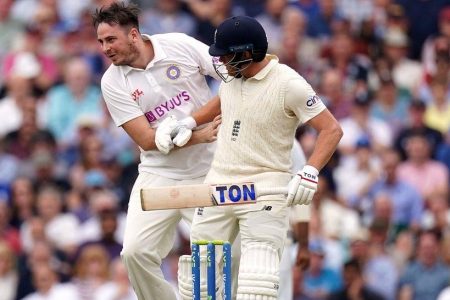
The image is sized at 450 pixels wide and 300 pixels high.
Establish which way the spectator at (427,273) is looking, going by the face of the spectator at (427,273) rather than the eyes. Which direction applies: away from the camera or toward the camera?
toward the camera

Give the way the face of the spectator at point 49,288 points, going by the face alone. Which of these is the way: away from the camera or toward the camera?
toward the camera

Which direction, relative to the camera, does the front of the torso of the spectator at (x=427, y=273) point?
toward the camera

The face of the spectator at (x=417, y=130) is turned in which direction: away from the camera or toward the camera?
toward the camera

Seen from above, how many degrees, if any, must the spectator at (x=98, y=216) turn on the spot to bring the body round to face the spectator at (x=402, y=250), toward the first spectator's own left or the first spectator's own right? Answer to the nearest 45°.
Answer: approximately 90° to the first spectator's own left

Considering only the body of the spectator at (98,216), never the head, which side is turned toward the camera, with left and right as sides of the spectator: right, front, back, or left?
front

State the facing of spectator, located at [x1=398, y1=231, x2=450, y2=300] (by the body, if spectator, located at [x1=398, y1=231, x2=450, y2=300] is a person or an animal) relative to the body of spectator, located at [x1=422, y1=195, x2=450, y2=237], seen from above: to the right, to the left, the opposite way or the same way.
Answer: the same way

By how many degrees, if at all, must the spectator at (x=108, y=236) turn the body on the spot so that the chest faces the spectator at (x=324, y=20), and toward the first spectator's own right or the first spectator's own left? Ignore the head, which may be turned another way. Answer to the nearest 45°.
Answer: approximately 135° to the first spectator's own left

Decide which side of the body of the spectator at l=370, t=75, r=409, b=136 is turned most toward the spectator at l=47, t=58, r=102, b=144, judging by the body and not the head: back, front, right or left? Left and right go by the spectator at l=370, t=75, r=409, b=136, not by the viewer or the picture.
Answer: right

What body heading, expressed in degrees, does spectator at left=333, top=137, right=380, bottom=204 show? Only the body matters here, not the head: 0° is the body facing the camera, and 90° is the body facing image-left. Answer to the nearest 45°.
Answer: approximately 0°

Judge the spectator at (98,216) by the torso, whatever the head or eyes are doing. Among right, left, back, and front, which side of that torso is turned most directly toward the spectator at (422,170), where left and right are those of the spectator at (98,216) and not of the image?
left

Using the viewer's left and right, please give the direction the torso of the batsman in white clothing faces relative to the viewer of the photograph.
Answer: facing the viewer and to the left of the viewer

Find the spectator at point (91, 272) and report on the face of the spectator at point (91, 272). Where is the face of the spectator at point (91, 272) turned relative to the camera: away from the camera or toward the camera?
toward the camera

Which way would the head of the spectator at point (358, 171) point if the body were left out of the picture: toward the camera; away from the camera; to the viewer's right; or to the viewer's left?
toward the camera

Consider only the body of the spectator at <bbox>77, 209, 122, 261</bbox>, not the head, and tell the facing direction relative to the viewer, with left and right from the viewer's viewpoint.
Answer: facing the viewer

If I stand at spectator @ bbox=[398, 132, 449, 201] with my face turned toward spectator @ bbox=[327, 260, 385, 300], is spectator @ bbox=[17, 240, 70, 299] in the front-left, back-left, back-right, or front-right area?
front-right

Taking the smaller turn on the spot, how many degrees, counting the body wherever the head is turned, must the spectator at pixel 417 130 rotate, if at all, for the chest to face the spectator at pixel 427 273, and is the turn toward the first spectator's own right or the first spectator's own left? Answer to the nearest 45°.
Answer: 0° — they already face them
